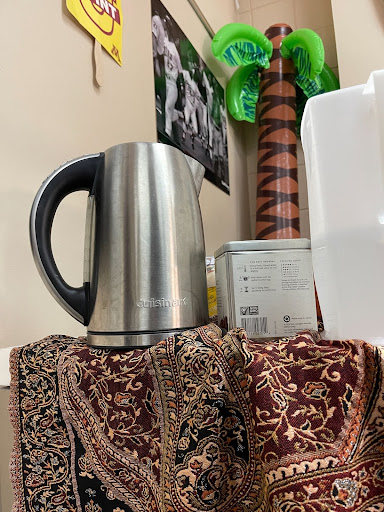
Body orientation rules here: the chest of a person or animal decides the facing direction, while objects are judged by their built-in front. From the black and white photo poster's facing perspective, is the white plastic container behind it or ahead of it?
ahead

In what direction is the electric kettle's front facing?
to the viewer's right

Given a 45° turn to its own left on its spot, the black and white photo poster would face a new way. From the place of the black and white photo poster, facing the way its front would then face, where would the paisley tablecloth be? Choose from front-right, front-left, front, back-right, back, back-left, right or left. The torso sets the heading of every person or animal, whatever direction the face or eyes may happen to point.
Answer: right
